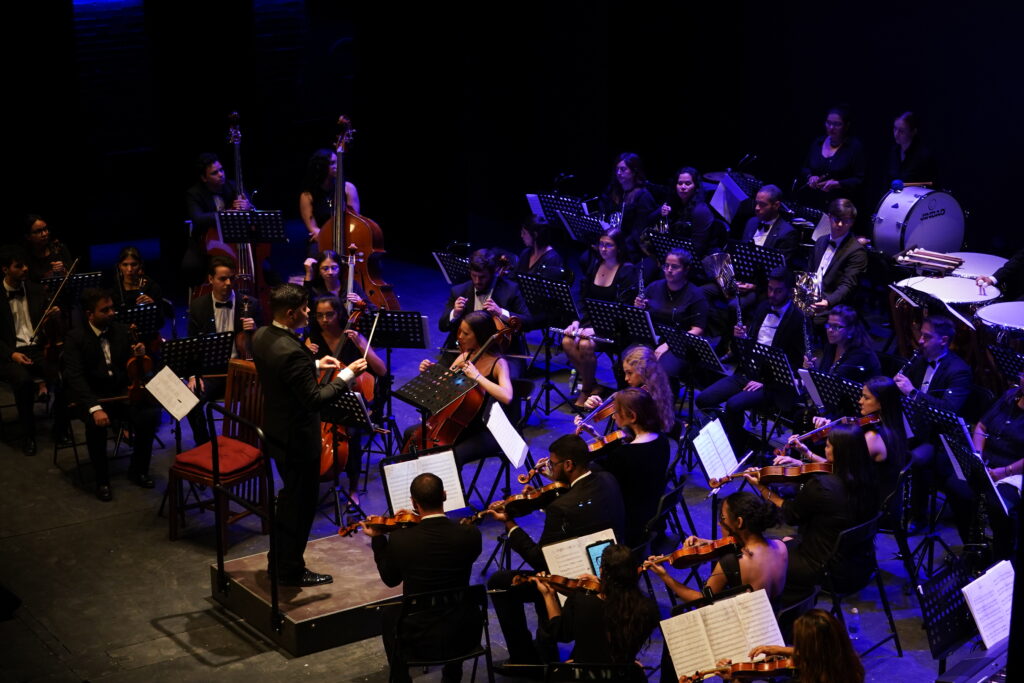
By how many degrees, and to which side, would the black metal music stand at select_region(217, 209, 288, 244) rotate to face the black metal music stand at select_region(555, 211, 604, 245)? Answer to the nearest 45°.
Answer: approximately 90° to its right

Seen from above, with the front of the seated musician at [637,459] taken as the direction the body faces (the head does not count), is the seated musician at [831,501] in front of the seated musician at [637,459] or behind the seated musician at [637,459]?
behind

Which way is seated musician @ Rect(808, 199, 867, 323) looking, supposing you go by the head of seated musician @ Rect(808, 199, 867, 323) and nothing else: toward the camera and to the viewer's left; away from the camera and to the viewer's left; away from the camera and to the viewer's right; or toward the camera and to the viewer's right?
toward the camera and to the viewer's left

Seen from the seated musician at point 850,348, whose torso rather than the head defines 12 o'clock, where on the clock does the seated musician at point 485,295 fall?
the seated musician at point 485,295 is roughly at 2 o'clock from the seated musician at point 850,348.

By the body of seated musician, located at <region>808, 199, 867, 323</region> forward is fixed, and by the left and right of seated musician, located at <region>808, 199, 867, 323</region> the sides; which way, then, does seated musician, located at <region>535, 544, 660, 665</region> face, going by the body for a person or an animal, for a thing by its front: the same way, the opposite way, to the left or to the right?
to the right

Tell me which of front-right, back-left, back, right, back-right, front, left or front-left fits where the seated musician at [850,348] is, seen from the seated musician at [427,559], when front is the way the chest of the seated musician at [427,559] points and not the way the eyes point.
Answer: front-right

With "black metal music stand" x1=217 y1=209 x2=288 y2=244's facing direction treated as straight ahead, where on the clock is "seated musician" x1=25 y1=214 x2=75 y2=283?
The seated musician is roughly at 9 o'clock from the black metal music stand.

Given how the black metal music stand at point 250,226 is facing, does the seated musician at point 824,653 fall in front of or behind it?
behind

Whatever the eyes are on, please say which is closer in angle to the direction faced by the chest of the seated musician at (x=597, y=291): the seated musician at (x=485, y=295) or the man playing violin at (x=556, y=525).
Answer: the seated musician

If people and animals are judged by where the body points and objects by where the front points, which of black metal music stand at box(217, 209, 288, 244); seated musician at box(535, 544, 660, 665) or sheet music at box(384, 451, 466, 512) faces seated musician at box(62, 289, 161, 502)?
seated musician at box(535, 544, 660, 665)

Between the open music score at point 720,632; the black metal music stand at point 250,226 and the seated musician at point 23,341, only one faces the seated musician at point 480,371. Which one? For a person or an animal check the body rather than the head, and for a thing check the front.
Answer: the seated musician at point 23,341

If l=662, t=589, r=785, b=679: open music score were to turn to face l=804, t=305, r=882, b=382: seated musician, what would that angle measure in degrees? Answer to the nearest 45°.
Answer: approximately 180°

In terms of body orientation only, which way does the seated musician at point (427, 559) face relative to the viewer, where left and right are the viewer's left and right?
facing away from the viewer

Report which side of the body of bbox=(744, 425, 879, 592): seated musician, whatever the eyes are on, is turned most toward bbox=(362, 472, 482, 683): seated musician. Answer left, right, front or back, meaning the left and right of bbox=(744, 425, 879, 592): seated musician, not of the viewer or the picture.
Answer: left

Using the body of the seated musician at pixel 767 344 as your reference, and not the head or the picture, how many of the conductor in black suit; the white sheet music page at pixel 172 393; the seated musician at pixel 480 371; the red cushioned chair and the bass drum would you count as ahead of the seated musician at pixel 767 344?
4

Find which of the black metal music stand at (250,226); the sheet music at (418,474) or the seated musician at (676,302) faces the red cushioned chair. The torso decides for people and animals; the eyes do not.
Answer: the seated musician
